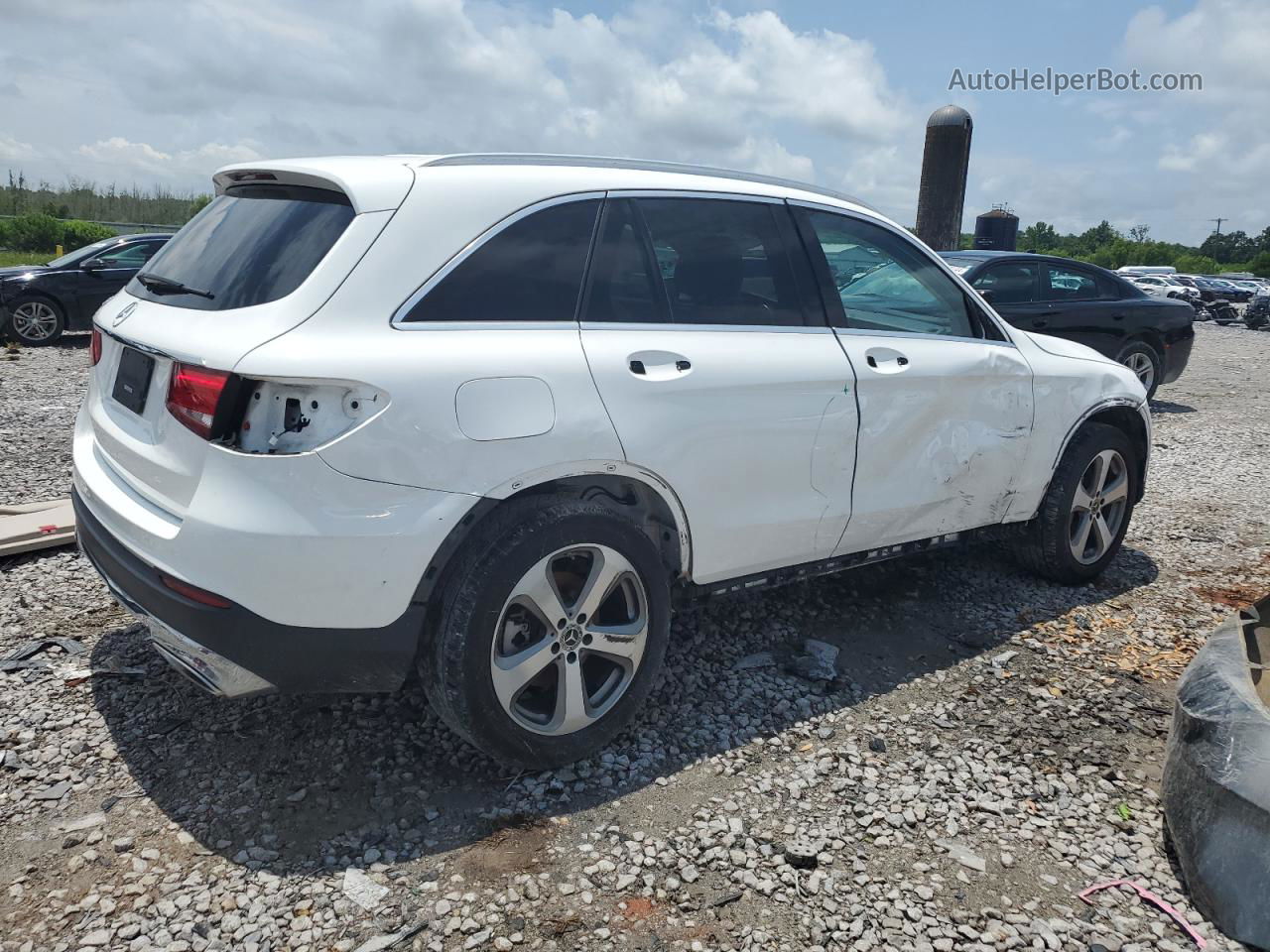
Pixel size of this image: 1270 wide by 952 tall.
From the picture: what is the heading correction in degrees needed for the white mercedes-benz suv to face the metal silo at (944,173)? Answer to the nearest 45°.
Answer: approximately 45° to its left

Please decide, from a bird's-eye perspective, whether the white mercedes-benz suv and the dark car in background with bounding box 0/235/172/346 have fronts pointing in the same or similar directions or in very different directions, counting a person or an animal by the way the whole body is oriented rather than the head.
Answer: very different directions

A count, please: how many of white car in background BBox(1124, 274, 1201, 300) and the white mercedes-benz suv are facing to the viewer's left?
0

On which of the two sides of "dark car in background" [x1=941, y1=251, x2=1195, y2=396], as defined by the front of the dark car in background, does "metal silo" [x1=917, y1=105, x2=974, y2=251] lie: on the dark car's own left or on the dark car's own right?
on the dark car's own right

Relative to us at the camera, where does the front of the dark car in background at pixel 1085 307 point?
facing the viewer and to the left of the viewer

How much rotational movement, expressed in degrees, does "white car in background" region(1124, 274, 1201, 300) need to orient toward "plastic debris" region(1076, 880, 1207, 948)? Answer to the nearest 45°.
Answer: approximately 45° to its right

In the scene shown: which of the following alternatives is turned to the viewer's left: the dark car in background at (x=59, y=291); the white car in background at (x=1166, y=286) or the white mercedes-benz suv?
the dark car in background

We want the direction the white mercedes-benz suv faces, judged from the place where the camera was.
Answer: facing away from the viewer and to the right of the viewer

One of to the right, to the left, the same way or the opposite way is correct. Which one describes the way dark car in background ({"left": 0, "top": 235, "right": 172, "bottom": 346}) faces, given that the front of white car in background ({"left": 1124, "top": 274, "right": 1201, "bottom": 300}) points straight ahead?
to the right

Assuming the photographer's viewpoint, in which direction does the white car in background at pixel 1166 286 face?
facing the viewer and to the right of the viewer

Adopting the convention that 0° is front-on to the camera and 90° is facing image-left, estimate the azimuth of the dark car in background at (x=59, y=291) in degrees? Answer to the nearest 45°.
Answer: approximately 90°

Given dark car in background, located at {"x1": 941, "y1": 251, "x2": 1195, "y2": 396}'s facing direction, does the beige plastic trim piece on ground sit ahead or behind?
ahead
